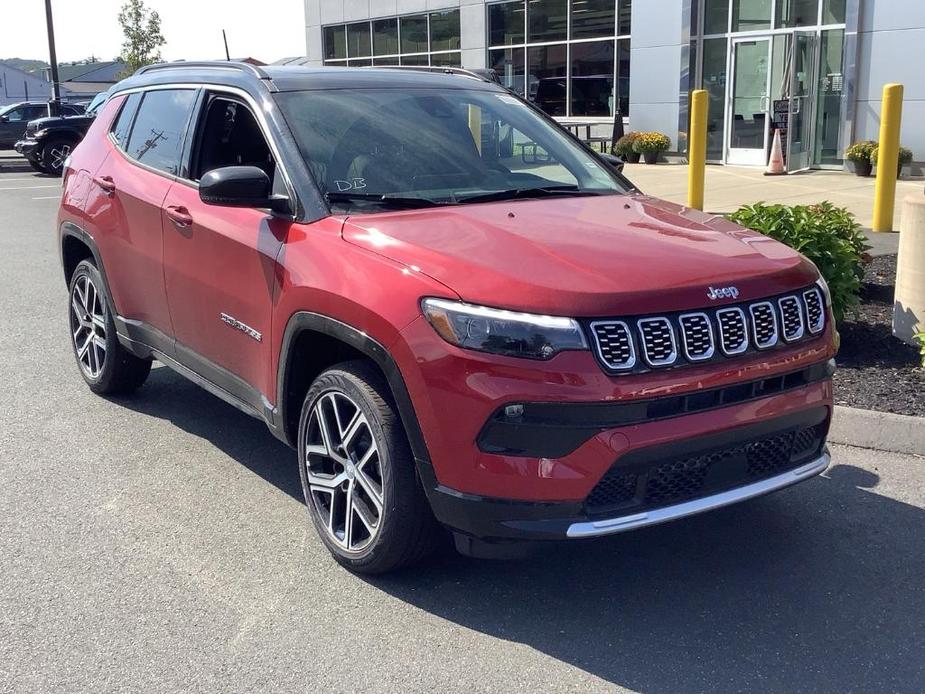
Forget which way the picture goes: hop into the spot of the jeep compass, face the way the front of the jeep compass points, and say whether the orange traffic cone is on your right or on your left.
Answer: on your left

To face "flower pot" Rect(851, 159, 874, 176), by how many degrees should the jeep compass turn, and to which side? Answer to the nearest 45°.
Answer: approximately 90° to its left

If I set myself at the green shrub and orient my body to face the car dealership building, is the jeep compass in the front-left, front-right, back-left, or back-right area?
back-left

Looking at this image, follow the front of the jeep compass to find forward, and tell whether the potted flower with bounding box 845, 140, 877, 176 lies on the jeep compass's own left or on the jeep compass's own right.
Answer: on the jeep compass's own left

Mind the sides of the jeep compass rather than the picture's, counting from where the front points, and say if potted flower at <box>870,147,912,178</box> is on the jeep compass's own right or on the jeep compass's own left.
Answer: on the jeep compass's own left

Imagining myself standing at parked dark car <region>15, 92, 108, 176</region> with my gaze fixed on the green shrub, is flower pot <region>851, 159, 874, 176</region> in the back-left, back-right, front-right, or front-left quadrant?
front-left

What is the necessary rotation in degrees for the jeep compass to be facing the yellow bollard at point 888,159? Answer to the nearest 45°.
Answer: approximately 90° to its left

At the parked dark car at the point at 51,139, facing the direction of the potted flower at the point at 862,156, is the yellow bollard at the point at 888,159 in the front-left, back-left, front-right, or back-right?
front-right

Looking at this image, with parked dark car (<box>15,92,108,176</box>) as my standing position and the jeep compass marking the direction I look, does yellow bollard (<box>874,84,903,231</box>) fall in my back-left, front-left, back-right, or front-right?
front-left

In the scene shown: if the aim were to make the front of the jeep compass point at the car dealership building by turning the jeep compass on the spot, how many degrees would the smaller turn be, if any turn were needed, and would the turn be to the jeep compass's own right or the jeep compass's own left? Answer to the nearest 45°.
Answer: approximately 135° to the jeep compass's own left

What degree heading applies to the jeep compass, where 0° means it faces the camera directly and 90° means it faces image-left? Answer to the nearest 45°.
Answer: approximately 315°

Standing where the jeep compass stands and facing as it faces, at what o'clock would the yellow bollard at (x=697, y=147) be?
The yellow bollard is roughly at 8 o'clock from the jeep compass.

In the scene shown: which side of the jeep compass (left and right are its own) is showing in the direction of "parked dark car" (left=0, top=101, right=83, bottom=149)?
back
